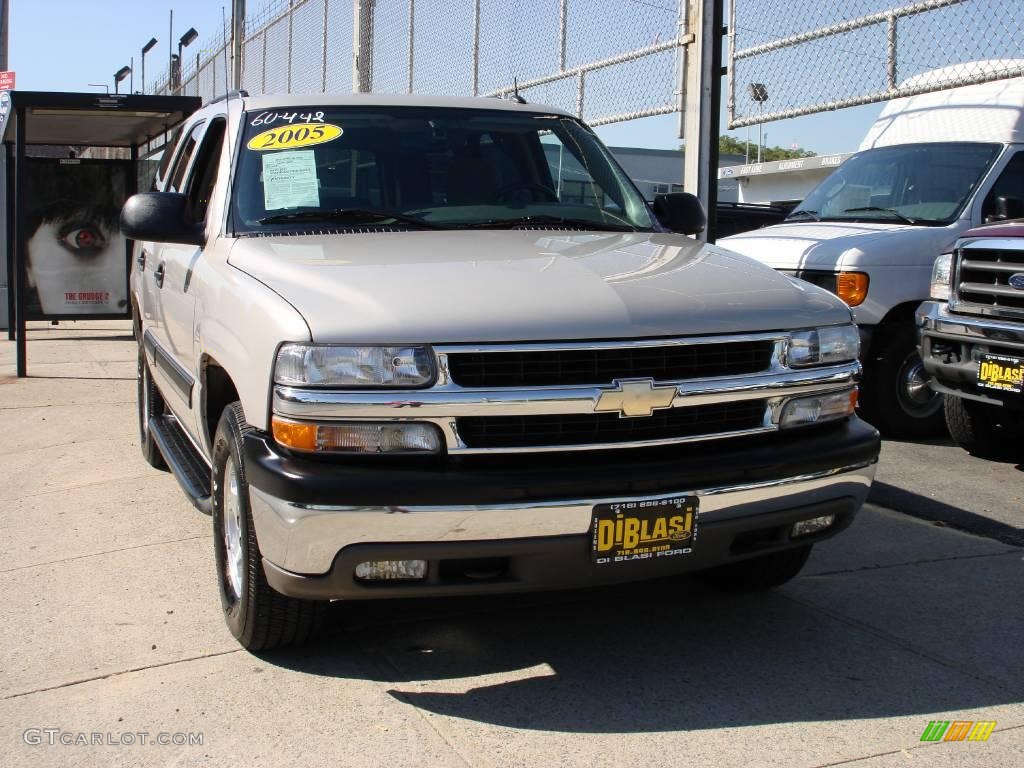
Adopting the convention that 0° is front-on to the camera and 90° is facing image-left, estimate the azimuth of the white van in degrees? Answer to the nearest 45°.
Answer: approximately 45°

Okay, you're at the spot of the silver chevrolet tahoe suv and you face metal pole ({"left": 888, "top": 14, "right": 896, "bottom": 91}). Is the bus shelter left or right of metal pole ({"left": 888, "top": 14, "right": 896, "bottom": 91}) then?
left

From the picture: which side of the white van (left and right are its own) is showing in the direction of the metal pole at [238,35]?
right

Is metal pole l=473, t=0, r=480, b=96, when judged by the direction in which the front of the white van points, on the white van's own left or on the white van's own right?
on the white van's own right

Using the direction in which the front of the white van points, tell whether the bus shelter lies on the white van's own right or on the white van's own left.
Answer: on the white van's own right

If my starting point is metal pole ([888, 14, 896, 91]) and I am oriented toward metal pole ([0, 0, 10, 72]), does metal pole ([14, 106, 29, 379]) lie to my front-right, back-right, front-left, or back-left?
front-left
